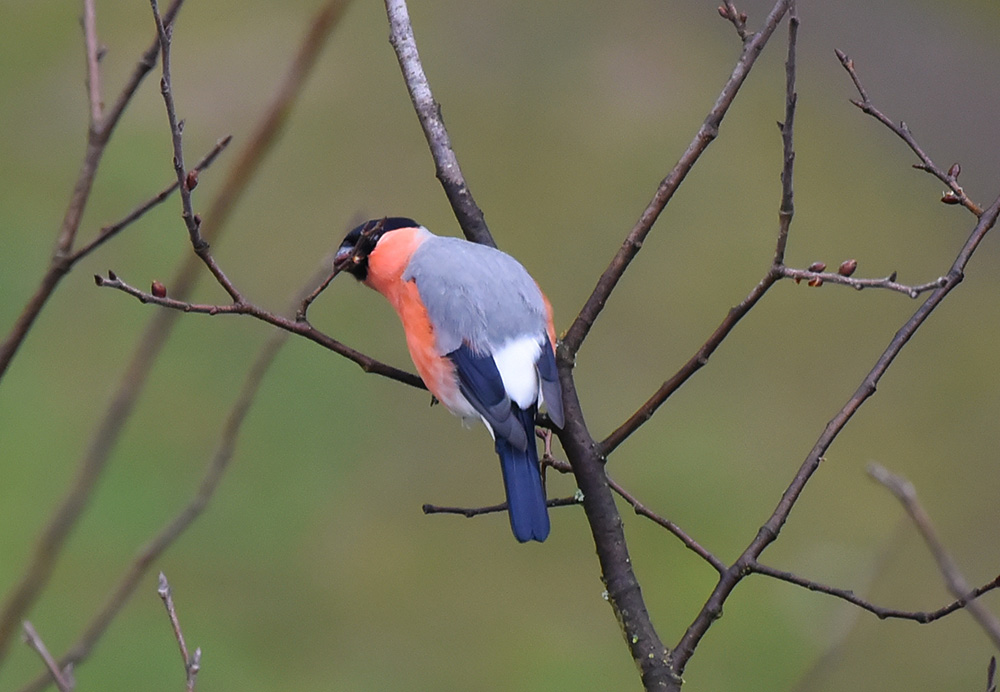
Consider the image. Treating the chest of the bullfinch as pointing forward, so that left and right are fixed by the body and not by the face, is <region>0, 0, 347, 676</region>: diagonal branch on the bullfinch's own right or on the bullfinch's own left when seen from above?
on the bullfinch's own left

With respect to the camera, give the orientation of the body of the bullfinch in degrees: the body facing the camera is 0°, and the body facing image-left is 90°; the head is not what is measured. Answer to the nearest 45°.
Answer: approximately 135°

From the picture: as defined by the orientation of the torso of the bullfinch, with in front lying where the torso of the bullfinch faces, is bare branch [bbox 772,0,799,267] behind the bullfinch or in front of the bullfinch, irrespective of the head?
behind
